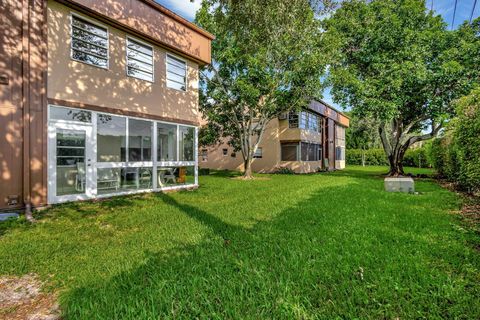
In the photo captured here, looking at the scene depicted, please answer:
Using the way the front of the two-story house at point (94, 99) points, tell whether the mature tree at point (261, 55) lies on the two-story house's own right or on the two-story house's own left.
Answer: on the two-story house's own left

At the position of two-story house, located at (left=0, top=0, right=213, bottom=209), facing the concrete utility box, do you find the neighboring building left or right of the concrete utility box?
left

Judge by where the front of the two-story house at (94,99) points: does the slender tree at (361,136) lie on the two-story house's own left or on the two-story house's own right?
on the two-story house's own left

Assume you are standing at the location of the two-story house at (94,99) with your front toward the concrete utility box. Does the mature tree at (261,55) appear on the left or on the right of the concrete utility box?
left

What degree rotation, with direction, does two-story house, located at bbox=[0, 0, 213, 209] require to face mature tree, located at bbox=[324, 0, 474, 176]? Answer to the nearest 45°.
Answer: approximately 45° to its left

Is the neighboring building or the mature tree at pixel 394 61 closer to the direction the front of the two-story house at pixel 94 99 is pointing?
the mature tree

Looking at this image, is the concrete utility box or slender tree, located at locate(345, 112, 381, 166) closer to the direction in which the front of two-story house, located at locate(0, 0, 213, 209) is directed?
the concrete utility box

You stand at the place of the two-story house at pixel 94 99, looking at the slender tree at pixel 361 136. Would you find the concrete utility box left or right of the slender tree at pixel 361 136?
right

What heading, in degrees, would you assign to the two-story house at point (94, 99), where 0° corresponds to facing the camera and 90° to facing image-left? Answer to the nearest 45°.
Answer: approximately 315°

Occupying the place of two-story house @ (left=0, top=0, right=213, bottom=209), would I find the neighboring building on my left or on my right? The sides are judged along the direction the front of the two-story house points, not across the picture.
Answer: on my left
